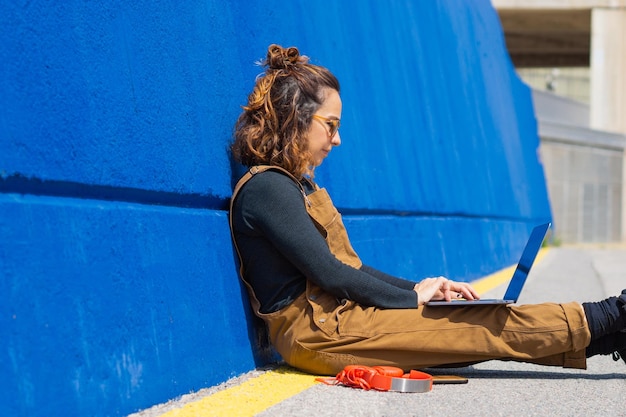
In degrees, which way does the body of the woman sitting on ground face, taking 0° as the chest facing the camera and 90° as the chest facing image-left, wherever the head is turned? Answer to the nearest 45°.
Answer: approximately 270°

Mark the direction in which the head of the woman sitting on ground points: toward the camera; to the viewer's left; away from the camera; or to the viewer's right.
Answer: to the viewer's right
